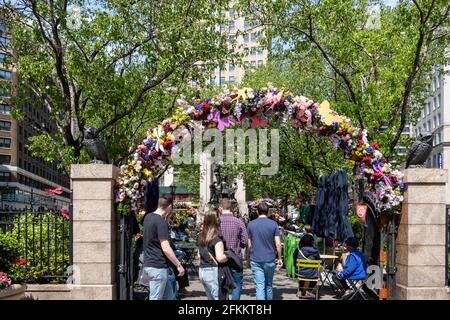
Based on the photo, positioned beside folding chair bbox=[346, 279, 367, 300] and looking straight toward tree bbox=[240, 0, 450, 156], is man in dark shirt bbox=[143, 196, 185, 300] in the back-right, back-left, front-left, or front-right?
back-left

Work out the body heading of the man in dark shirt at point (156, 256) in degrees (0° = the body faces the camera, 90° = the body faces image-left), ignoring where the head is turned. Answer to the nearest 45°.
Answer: approximately 225°

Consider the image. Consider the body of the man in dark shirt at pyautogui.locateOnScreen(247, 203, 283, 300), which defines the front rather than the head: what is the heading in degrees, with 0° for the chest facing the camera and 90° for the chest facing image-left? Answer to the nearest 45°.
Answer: approximately 180°

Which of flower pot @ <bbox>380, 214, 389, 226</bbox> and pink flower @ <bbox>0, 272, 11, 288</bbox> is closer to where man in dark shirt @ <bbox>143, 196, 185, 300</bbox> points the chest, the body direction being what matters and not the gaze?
the flower pot

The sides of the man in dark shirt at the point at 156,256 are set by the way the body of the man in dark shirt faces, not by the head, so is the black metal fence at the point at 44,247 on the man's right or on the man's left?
on the man's left

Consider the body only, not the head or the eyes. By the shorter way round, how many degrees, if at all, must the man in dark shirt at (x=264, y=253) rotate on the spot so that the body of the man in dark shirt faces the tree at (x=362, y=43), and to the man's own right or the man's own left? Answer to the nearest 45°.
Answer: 0° — they already face it

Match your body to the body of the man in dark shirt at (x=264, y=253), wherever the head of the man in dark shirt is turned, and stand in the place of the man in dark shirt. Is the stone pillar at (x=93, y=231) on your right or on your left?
on your left

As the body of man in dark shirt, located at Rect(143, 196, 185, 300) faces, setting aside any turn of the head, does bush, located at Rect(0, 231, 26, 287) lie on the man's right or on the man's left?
on the man's left

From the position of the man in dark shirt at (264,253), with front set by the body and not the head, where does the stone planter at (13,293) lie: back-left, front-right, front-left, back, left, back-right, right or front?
left
